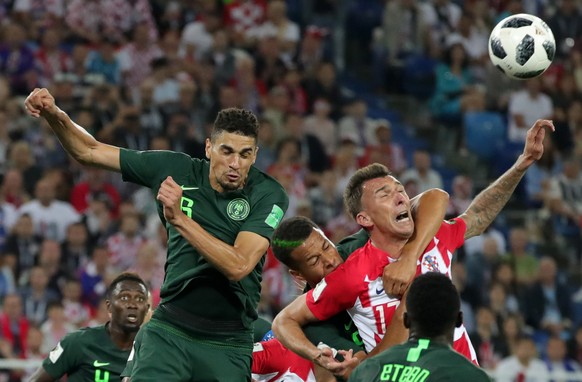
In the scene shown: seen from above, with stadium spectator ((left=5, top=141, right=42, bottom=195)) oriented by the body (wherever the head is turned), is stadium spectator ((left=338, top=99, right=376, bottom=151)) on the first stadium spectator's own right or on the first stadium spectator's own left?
on the first stadium spectator's own left

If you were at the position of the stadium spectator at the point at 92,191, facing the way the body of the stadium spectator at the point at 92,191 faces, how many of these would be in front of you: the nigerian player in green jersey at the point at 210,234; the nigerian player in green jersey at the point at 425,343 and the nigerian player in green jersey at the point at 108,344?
3

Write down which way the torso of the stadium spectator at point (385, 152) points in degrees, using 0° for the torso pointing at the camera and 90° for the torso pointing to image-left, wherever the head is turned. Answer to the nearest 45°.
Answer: approximately 0°

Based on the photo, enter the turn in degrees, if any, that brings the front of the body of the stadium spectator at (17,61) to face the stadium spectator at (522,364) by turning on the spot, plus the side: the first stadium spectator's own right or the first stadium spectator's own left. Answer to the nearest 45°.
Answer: approximately 45° to the first stadium spectator's own left

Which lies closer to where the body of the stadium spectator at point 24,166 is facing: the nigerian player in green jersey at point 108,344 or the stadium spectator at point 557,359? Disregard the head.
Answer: the nigerian player in green jersey

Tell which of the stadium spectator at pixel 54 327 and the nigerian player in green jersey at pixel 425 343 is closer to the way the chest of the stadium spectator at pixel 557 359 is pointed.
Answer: the nigerian player in green jersey
